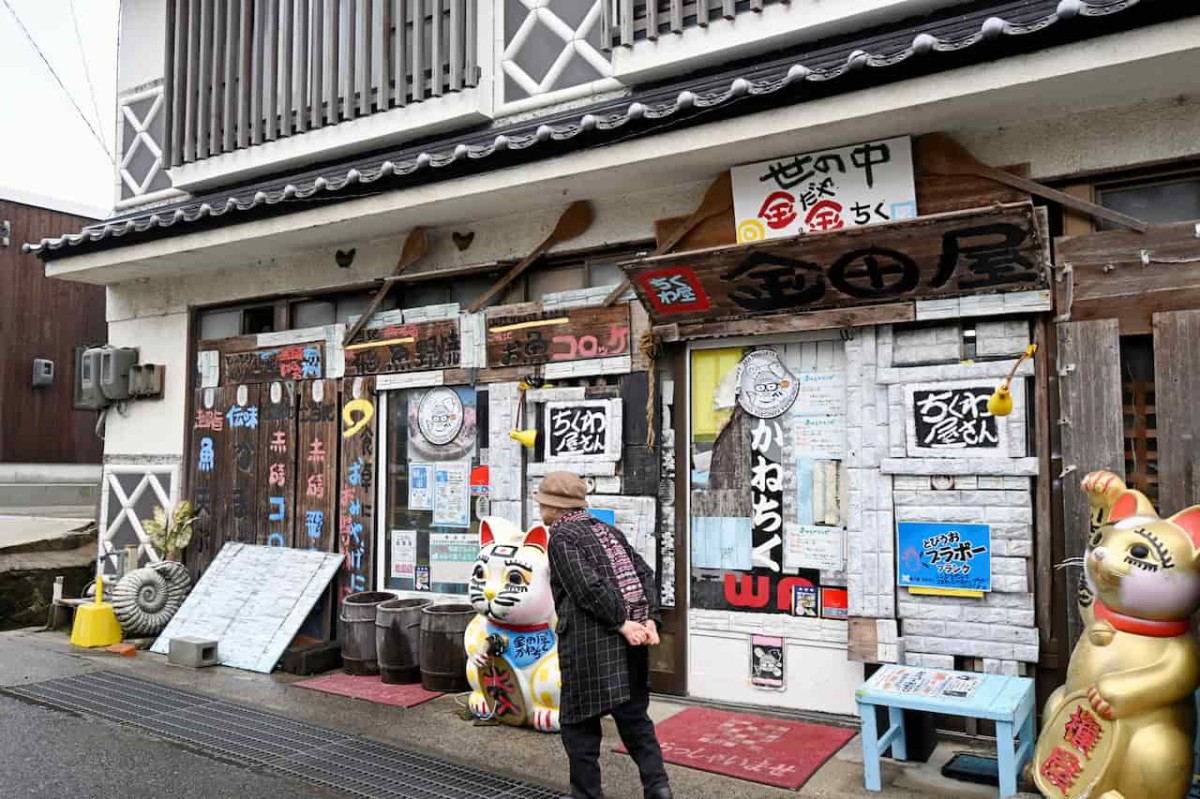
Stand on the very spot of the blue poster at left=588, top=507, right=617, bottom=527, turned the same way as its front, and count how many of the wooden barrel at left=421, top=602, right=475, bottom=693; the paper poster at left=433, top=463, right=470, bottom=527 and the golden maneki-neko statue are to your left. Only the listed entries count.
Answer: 1

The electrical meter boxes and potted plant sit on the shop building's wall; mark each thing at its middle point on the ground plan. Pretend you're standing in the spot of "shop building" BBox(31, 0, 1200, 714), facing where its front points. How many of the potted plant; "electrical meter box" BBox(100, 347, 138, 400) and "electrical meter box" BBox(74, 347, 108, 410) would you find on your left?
0

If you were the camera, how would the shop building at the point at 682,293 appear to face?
facing the viewer and to the left of the viewer

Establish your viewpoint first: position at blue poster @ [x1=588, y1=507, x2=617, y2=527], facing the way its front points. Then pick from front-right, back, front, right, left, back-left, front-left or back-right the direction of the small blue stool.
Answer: left

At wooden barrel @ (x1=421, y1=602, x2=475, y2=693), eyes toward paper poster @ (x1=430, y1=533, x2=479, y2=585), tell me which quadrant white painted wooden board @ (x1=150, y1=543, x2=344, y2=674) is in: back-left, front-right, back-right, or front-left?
front-left

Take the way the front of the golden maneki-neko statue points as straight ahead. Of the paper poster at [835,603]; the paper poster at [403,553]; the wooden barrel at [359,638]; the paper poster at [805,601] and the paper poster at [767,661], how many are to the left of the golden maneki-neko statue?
0

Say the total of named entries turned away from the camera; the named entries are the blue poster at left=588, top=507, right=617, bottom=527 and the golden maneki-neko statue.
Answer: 0

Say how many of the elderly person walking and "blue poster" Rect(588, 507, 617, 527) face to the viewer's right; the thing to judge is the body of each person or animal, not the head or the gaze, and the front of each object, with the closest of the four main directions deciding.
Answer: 0

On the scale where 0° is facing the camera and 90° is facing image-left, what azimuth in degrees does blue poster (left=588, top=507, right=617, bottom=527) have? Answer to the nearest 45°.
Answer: approximately 45°

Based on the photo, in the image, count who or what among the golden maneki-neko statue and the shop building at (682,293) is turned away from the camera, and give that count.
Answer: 0

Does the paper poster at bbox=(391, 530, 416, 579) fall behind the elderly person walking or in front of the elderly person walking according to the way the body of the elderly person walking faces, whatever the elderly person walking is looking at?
in front

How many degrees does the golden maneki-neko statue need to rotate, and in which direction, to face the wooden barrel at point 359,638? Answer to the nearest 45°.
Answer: approximately 45° to its right

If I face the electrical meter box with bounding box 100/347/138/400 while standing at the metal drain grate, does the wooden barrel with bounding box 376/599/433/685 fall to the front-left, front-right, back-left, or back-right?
front-right

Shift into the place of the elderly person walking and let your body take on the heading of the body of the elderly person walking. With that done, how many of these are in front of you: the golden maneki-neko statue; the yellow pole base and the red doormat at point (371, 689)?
2

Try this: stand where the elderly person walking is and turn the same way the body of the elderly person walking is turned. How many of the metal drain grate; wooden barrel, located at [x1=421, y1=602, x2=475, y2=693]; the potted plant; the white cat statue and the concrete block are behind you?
0
